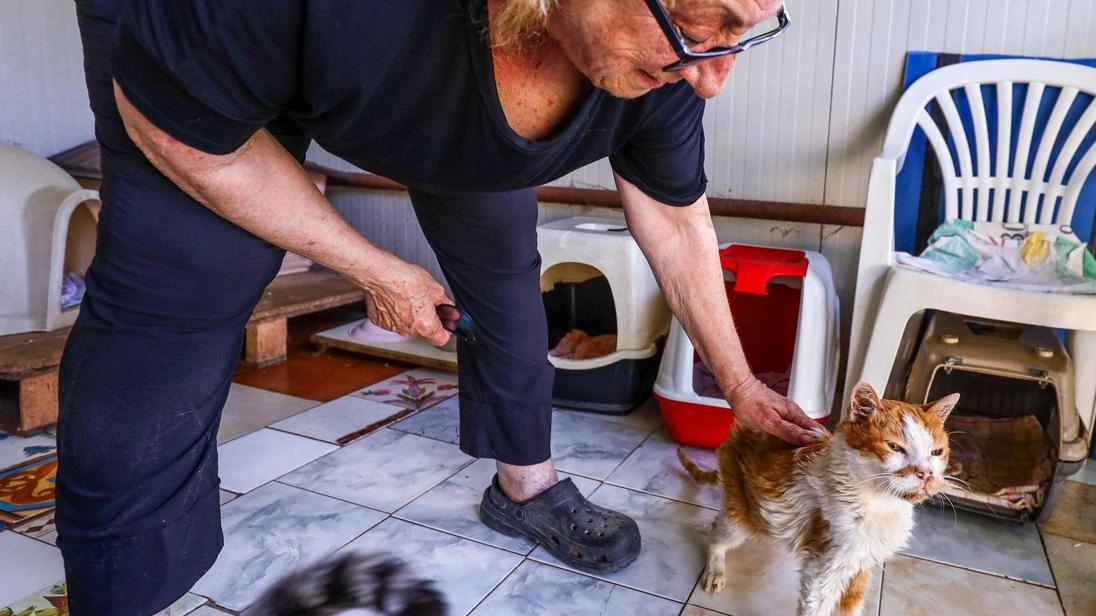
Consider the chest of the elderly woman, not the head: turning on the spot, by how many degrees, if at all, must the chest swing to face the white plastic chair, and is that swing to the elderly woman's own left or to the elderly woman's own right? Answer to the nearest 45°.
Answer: approximately 90° to the elderly woman's own left

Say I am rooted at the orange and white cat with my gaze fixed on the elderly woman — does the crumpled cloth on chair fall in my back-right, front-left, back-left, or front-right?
back-right

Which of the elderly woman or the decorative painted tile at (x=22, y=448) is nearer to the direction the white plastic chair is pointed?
the elderly woman

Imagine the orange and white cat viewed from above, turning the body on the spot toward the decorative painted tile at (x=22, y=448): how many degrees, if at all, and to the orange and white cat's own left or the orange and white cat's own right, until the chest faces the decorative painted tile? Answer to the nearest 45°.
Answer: approximately 135° to the orange and white cat's own right

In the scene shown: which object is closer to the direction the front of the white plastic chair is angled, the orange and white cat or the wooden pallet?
the orange and white cat

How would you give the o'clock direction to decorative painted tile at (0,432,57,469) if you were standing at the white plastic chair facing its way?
The decorative painted tile is roughly at 2 o'clock from the white plastic chair.

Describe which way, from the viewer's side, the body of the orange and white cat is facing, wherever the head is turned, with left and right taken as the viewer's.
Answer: facing the viewer and to the right of the viewer

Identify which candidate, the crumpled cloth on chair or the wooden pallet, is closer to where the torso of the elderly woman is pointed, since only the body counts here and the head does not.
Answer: the crumpled cloth on chair

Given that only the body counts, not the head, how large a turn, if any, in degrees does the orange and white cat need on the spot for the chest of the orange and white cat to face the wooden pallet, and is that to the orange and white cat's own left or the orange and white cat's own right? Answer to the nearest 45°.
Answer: approximately 135° to the orange and white cat's own right

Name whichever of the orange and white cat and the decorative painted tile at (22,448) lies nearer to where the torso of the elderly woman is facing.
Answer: the orange and white cat

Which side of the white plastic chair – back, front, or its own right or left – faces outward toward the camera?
front

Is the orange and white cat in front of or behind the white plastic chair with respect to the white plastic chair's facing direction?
in front

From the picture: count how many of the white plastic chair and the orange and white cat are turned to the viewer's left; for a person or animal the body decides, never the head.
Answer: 0
